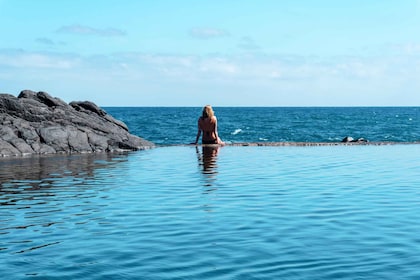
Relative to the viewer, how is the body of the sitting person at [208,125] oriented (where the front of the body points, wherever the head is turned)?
away from the camera

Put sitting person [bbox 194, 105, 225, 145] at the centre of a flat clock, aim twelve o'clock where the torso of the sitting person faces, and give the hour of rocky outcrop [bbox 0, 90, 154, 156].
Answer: The rocky outcrop is roughly at 9 o'clock from the sitting person.
